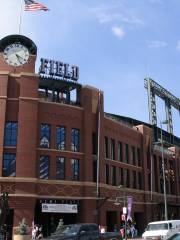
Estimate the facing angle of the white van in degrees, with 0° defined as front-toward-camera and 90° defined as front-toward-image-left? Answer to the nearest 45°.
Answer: approximately 45°

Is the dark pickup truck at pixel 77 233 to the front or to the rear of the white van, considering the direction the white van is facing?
to the front
